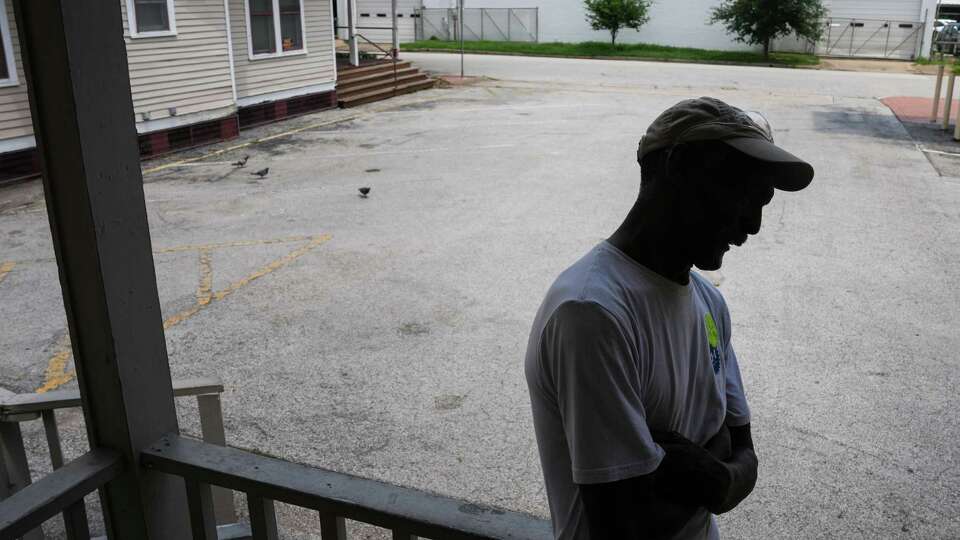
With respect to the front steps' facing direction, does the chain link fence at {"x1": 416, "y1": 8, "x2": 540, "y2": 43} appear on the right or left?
on its left

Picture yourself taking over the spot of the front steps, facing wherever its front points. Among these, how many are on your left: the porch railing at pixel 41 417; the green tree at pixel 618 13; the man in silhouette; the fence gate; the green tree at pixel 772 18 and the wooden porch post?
3

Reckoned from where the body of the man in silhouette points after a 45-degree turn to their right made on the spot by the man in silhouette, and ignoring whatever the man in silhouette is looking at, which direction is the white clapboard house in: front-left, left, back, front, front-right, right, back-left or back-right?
back-right

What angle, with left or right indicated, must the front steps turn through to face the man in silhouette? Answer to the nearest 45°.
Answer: approximately 45° to its right

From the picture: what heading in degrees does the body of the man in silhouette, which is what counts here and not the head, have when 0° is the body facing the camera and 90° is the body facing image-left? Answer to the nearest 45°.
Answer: approximately 315°

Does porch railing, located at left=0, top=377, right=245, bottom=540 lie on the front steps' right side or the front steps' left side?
on its right

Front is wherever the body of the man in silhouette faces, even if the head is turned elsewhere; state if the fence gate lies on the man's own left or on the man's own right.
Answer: on the man's own left

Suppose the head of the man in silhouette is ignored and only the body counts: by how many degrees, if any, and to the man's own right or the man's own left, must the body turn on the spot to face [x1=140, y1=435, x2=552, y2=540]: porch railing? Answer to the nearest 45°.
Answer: approximately 135° to the man's own right

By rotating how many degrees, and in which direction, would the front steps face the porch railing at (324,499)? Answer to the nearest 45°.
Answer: approximately 45° to its right

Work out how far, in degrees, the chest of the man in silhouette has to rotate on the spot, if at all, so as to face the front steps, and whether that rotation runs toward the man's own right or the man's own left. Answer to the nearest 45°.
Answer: approximately 135° to the man's own left

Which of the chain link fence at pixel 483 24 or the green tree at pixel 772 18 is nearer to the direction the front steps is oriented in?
the green tree

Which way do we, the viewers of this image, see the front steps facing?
facing the viewer and to the right of the viewer

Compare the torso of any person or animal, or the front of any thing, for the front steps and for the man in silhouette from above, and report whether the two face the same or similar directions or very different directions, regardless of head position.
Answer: same or similar directions

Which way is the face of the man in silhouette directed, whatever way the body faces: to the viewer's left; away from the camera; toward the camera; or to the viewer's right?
to the viewer's right

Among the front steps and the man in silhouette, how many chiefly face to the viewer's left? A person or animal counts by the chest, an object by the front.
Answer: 0
